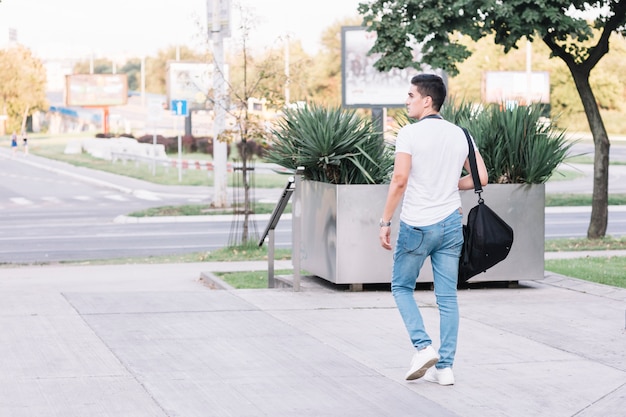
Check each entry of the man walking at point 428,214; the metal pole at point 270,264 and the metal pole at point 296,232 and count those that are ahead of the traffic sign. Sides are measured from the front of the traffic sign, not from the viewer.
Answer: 3

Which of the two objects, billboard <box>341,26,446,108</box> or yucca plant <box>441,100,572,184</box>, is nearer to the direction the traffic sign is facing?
the yucca plant

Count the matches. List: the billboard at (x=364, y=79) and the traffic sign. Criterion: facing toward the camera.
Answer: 2

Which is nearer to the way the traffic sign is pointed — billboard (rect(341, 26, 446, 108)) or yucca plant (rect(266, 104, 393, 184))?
the yucca plant

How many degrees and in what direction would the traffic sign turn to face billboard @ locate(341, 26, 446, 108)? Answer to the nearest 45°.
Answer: approximately 45° to its left

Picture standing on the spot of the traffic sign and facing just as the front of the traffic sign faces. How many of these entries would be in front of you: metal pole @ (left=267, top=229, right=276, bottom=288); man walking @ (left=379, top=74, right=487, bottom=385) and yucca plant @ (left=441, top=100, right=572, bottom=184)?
3

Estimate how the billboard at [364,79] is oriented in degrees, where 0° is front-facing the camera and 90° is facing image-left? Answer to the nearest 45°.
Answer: approximately 0°

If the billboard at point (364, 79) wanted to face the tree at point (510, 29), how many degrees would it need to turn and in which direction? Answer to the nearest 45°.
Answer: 0° — it already faces it

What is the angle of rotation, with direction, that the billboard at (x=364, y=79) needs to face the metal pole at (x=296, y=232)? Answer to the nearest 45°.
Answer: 0° — it already faces it

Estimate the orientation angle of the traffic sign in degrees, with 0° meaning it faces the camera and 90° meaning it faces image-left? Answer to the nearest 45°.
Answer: approximately 0°

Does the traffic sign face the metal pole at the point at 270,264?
yes
